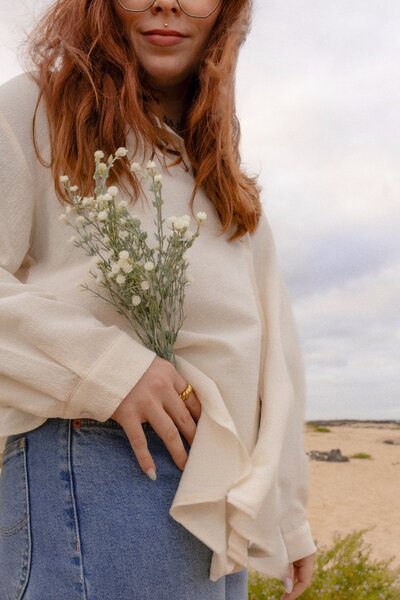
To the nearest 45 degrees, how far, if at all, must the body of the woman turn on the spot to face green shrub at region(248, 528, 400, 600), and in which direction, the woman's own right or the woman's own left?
approximately 135° to the woman's own left

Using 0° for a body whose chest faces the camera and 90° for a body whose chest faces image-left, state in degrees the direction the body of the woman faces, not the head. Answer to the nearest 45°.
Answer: approximately 0°
